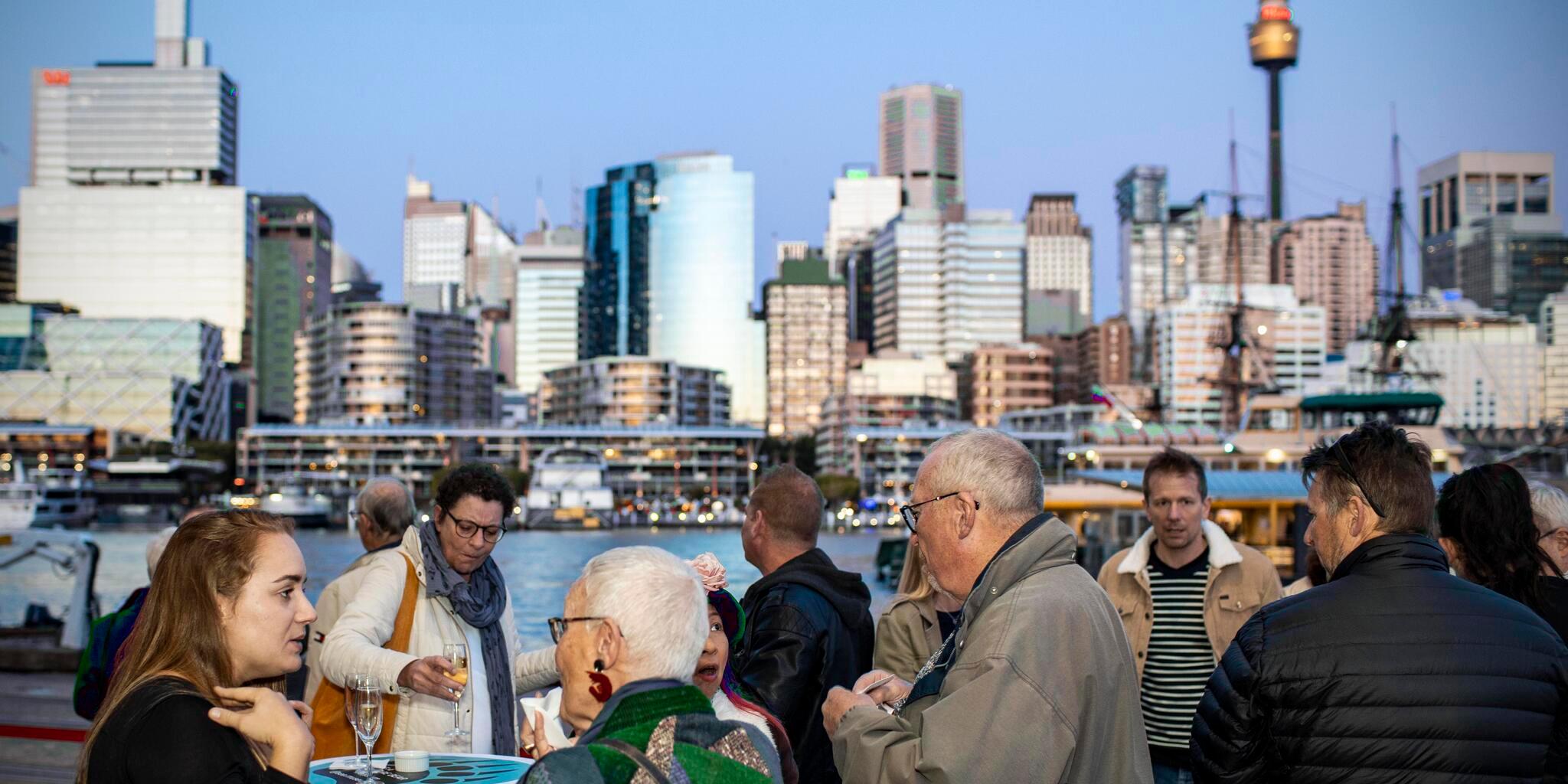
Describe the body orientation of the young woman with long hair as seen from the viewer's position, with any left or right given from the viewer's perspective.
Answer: facing to the right of the viewer

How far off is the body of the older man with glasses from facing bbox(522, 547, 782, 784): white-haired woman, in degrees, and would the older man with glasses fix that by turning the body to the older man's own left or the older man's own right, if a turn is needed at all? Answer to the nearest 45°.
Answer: approximately 45° to the older man's own left

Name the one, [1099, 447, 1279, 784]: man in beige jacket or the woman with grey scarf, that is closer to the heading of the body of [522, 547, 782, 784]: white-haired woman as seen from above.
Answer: the woman with grey scarf

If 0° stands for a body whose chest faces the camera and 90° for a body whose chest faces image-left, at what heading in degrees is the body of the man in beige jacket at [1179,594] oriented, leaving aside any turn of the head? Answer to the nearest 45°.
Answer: approximately 0°

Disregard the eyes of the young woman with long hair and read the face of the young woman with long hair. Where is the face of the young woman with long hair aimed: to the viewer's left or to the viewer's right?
to the viewer's right

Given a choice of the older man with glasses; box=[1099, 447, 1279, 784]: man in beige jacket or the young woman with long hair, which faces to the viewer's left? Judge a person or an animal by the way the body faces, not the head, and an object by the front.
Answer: the older man with glasses

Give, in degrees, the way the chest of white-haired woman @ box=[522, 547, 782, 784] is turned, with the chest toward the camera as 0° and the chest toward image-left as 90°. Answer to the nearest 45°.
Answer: approximately 135°

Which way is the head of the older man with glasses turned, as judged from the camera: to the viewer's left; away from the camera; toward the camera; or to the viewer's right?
to the viewer's left

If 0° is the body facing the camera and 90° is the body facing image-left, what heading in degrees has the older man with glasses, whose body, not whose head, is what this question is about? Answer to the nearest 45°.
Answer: approximately 90°

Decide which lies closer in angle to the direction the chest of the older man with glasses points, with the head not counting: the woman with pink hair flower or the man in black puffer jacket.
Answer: the woman with pink hair flower

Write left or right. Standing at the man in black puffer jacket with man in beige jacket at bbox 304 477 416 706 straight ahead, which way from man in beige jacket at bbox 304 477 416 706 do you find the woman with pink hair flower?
left

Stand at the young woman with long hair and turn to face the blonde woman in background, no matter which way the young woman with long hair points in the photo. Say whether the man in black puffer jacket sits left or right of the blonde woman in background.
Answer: right
